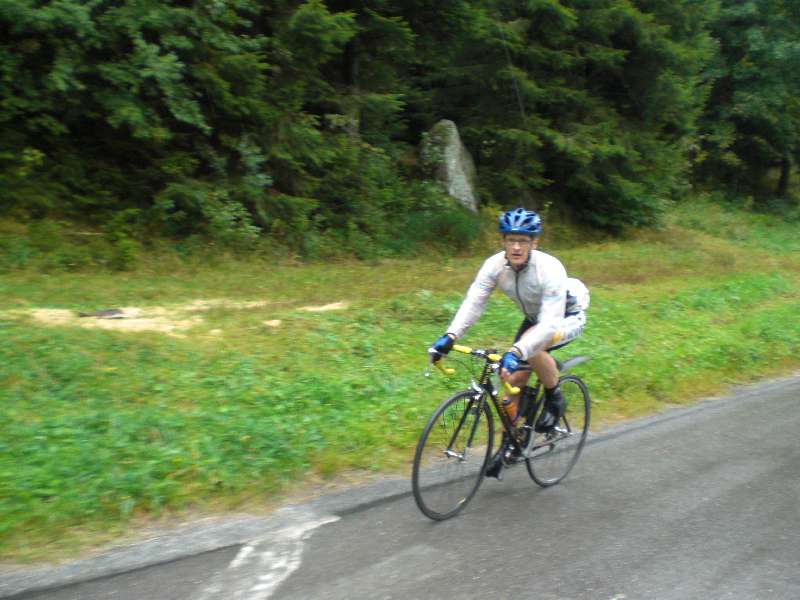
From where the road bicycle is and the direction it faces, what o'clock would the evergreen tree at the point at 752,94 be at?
The evergreen tree is roughly at 5 o'clock from the road bicycle.

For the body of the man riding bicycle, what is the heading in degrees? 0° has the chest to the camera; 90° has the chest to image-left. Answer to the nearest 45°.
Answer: approximately 45°

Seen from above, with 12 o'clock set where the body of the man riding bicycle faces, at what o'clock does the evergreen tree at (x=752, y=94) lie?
The evergreen tree is roughly at 5 o'clock from the man riding bicycle.

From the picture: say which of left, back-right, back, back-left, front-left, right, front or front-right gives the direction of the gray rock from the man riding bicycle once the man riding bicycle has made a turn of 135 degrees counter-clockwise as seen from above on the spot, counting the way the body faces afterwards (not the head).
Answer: left

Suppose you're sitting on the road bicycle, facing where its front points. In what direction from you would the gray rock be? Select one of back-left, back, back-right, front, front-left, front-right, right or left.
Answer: back-right
